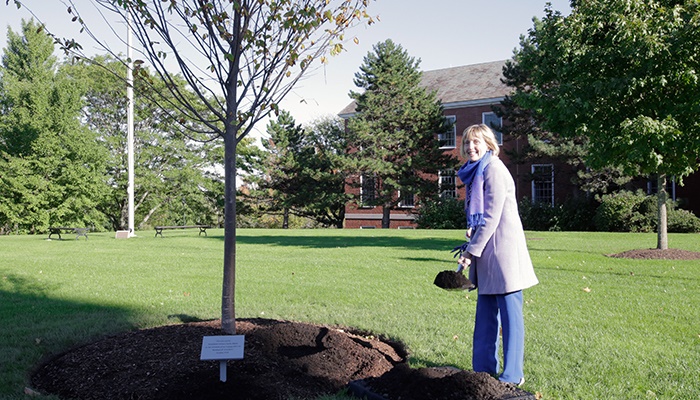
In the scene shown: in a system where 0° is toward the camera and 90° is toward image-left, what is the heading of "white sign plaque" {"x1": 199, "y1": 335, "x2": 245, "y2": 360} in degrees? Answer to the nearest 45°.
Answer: approximately 0°

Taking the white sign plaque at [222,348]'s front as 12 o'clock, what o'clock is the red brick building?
The red brick building is roughly at 7 o'clock from the white sign plaque.

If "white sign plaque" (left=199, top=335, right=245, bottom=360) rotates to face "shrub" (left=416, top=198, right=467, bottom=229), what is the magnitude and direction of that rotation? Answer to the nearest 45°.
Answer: approximately 135° to its left

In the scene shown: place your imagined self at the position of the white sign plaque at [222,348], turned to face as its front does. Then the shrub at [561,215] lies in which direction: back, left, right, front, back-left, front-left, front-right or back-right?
back-left

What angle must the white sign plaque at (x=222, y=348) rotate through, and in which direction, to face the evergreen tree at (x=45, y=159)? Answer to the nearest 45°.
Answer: approximately 180°

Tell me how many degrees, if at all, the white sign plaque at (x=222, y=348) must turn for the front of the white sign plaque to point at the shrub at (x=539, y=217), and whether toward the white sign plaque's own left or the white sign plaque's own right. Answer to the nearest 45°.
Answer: approximately 135° to the white sign plaque's own left

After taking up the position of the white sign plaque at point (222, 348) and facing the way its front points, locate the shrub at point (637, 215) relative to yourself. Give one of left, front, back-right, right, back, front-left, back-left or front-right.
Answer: back-left

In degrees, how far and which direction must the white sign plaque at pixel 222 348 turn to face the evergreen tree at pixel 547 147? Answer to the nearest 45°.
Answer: approximately 135° to its left

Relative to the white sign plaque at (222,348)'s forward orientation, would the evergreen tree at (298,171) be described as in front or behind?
behind

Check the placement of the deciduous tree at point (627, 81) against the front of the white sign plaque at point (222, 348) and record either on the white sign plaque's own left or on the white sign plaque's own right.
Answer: on the white sign plaque's own left
